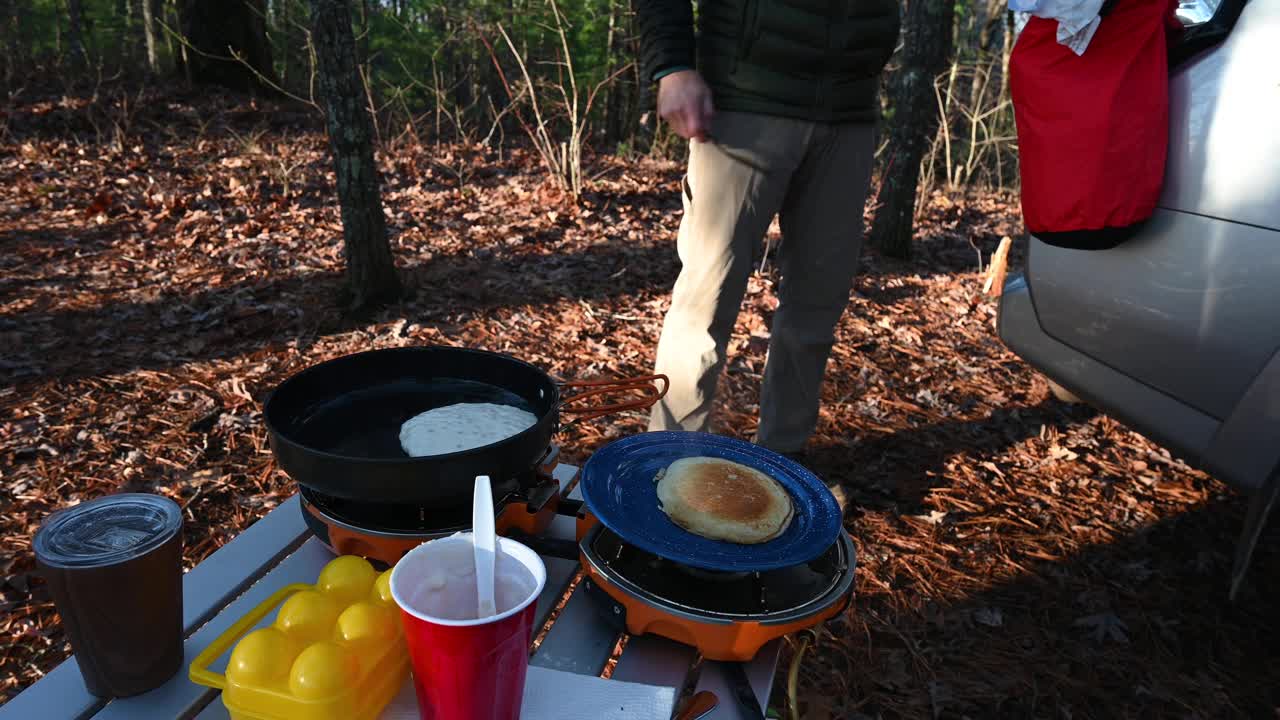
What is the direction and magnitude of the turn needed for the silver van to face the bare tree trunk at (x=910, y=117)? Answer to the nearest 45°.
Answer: approximately 180°

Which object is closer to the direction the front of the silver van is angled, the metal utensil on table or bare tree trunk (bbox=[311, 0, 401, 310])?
the metal utensil on table

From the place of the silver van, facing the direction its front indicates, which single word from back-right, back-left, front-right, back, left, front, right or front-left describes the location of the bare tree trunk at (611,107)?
back
